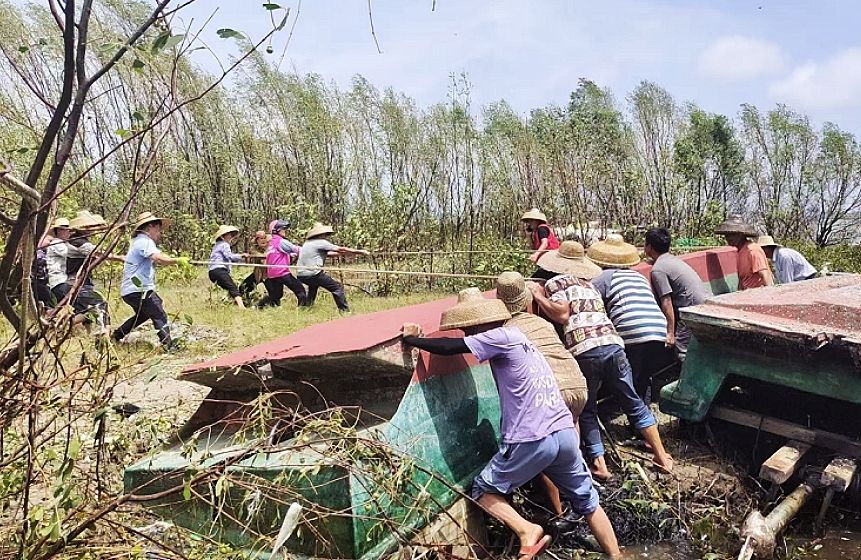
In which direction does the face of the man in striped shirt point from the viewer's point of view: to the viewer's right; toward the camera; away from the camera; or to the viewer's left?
away from the camera

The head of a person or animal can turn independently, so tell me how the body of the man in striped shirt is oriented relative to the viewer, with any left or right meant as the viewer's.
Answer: facing away from the viewer and to the left of the viewer

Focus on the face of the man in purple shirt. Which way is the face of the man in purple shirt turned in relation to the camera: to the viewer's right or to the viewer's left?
to the viewer's left

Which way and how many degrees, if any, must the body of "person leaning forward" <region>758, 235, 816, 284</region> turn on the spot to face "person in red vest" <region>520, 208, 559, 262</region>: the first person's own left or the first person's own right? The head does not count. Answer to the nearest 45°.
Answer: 0° — they already face them

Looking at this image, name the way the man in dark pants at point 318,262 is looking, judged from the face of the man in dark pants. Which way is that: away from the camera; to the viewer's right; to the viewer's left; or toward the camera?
to the viewer's right

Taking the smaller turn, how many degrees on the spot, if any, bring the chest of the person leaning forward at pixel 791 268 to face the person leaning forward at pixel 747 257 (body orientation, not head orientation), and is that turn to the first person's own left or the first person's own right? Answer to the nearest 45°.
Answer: approximately 45° to the first person's own left

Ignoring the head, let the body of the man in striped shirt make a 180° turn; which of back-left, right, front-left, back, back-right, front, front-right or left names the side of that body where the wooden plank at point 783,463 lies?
front

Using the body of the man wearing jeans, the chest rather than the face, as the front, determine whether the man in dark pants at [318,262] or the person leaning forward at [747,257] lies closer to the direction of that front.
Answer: the man in dark pants
